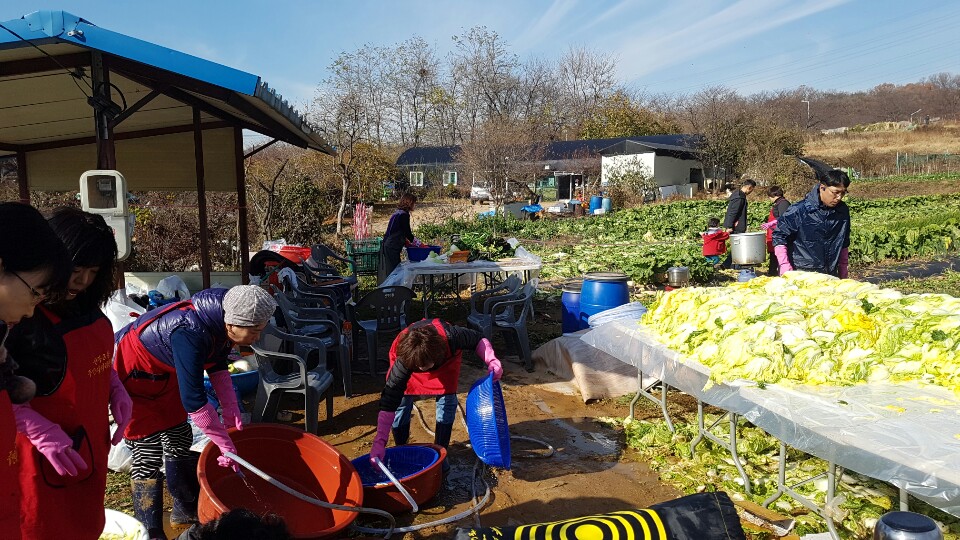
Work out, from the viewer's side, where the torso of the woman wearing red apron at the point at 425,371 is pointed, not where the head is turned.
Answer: toward the camera

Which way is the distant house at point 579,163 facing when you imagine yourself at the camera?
facing the viewer

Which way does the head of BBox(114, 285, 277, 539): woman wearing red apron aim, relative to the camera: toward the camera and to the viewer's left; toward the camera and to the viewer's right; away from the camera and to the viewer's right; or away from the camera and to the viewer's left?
toward the camera and to the viewer's right

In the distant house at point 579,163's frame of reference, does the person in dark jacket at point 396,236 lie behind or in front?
in front

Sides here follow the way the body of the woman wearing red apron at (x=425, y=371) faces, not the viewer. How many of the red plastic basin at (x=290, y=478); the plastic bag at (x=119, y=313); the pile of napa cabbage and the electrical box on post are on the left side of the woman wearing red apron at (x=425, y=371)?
1

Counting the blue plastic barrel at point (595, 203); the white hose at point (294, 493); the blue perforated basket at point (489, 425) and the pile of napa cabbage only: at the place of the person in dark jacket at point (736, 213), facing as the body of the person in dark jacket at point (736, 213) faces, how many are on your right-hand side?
3

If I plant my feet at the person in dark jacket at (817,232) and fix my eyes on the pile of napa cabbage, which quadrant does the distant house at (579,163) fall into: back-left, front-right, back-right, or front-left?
back-right

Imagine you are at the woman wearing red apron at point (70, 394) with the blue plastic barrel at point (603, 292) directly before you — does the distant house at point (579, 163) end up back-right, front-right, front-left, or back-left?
front-left

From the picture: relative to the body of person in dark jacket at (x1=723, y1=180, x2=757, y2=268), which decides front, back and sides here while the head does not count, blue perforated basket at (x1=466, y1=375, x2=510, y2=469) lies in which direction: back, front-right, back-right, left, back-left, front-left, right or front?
right

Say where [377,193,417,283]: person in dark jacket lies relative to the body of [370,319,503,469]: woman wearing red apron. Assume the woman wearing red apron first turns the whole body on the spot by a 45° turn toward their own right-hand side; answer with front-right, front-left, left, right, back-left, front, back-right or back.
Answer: back-right

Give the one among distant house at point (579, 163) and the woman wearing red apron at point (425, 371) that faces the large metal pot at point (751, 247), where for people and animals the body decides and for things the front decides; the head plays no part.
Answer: the distant house

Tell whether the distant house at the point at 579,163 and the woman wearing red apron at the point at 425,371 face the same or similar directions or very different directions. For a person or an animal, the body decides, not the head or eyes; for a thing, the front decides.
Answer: same or similar directions

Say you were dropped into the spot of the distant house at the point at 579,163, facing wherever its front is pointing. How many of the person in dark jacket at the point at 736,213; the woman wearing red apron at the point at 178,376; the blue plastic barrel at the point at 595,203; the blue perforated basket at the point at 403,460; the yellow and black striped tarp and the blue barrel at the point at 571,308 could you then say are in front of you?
6

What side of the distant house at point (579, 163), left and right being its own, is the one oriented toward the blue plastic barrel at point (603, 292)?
front

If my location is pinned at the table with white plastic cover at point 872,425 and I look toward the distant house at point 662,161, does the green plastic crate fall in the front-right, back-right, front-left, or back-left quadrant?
front-left
